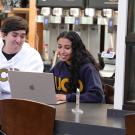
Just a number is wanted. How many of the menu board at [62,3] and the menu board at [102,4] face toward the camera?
2

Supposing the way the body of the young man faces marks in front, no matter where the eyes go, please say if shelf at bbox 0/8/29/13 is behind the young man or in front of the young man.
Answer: behind

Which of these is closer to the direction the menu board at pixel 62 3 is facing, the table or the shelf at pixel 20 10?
the table

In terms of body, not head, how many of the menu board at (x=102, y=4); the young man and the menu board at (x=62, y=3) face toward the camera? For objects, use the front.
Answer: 3

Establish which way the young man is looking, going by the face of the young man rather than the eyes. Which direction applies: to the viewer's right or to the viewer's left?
to the viewer's right

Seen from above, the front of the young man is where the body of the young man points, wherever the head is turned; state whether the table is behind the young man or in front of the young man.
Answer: in front

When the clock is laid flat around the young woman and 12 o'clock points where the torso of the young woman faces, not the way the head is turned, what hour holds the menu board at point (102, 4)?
The menu board is roughly at 5 o'clock from the young woman.

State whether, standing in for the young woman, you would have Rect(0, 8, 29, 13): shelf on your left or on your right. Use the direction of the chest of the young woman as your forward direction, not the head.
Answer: on your right

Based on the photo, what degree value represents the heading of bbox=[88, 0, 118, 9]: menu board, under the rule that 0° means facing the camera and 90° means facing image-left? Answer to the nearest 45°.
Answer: approximately 0°

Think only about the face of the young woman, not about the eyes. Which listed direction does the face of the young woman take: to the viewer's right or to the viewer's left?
to the viewer's left
